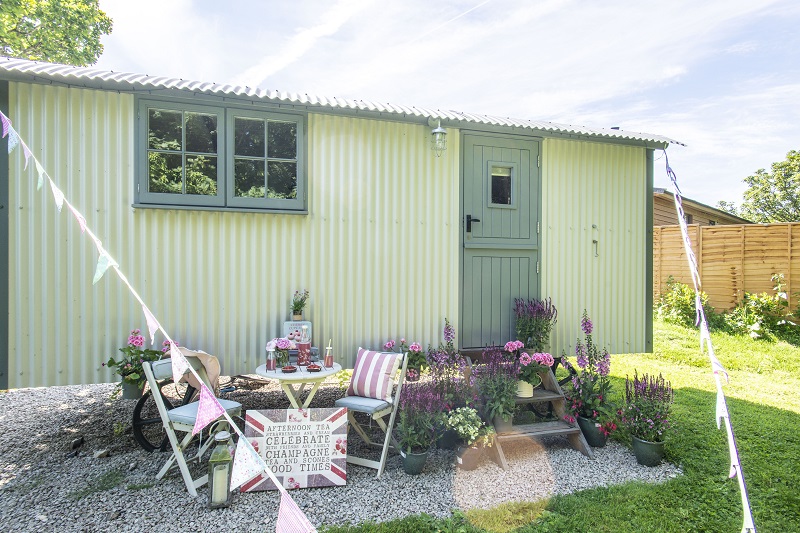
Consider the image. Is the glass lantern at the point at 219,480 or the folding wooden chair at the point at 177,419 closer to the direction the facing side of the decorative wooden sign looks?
the glass lantern

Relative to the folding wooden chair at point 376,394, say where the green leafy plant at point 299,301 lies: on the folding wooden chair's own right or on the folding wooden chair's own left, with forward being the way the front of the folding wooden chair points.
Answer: on the folding wooden chair's own right

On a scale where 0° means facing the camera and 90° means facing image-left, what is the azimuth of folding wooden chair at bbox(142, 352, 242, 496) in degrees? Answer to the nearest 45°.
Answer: approximately 315°

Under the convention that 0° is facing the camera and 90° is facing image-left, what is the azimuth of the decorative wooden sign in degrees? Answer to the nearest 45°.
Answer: approximately 0°

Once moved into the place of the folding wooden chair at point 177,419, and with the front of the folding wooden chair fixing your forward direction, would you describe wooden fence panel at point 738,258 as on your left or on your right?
on your left

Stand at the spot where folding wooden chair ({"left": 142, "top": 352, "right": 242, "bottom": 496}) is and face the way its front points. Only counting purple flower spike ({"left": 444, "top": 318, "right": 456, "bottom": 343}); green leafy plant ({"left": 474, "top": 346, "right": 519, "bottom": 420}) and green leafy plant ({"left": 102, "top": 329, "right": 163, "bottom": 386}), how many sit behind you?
1

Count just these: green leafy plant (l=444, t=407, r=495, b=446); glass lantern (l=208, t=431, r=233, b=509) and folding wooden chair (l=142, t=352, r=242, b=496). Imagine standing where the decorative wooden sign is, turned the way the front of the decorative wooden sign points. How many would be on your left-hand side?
1

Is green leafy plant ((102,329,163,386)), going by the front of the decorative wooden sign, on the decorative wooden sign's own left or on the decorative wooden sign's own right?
on the decorative wooden sign's own right

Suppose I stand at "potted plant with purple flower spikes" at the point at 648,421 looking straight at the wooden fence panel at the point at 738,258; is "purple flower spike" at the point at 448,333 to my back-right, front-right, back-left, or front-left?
back-left

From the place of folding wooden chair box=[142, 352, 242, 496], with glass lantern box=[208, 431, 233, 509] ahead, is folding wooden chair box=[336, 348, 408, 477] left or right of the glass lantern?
left

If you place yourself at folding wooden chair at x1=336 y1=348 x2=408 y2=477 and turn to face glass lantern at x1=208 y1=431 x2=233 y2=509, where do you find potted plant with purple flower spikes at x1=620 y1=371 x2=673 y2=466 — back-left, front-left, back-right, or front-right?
back-left

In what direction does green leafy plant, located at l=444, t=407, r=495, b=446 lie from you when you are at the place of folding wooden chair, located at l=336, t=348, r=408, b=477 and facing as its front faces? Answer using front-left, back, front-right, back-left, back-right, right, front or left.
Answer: back-left

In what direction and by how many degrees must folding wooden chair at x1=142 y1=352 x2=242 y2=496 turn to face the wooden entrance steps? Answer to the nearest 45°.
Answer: approximately 45° to its left

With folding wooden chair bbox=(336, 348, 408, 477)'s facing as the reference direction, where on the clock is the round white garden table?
The round white garden table is roughly at 1 o'clock from the folding wooden chair.
